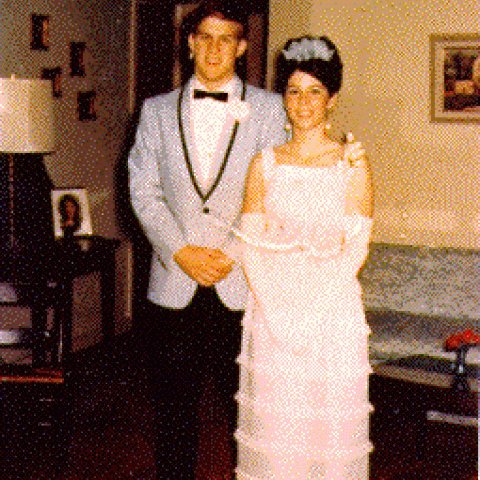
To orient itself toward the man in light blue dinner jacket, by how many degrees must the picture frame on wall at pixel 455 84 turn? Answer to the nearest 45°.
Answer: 0° — it already faces them

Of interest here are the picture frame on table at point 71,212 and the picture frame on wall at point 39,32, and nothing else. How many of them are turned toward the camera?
2

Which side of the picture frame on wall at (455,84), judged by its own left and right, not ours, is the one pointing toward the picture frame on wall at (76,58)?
right

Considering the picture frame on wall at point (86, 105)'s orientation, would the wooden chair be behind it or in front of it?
in front

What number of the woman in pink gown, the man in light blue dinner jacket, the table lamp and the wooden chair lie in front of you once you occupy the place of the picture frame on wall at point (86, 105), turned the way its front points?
4

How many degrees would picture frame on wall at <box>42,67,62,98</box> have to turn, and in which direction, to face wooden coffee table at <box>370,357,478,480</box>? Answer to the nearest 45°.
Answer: approximately 45° to its left

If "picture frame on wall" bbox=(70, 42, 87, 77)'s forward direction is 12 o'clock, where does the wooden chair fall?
The wooden chair is roughly at 12 o'clock from the picture frame on wall.
